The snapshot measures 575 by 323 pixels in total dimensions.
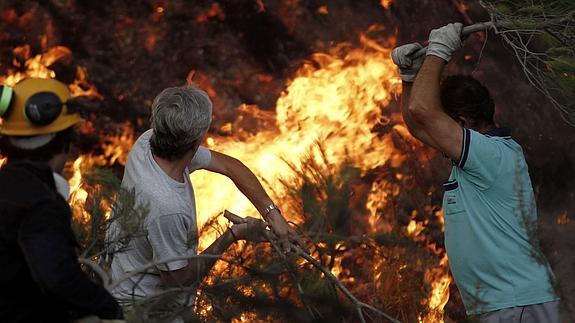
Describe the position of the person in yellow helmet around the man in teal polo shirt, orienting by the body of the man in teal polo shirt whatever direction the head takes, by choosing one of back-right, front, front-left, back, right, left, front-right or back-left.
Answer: front-left

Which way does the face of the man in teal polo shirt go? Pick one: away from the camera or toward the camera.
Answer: away from the camera

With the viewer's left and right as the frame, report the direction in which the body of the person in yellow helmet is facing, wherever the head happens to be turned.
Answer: facing away from the viewer and to the right of the viewer

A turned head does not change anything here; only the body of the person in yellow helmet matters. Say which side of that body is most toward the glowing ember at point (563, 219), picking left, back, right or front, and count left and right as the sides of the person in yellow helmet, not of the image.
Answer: front

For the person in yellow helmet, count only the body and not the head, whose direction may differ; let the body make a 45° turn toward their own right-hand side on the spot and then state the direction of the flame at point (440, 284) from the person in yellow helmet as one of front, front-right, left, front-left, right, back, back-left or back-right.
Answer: front-left

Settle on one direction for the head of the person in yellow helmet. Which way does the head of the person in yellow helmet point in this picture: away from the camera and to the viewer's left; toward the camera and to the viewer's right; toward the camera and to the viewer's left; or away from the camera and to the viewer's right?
away from the camera and to the viewer's right

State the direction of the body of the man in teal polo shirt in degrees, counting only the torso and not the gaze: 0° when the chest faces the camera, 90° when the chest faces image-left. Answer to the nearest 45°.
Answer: approximately 90°

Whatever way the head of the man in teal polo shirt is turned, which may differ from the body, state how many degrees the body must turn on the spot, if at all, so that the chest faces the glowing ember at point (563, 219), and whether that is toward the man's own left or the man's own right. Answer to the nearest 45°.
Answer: approximately 90° to the man's own right

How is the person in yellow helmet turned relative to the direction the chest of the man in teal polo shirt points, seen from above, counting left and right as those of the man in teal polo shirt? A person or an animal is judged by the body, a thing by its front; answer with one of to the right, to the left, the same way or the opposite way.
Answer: to the right
